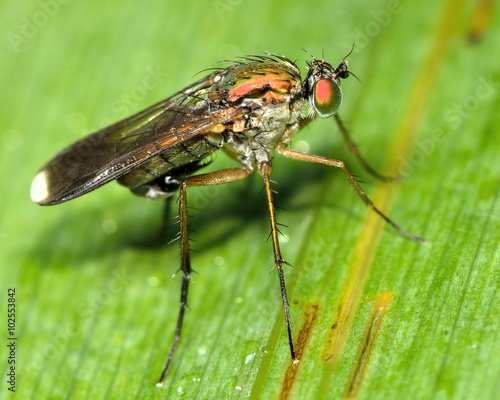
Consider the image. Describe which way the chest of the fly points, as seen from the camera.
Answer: to the viewer's right
